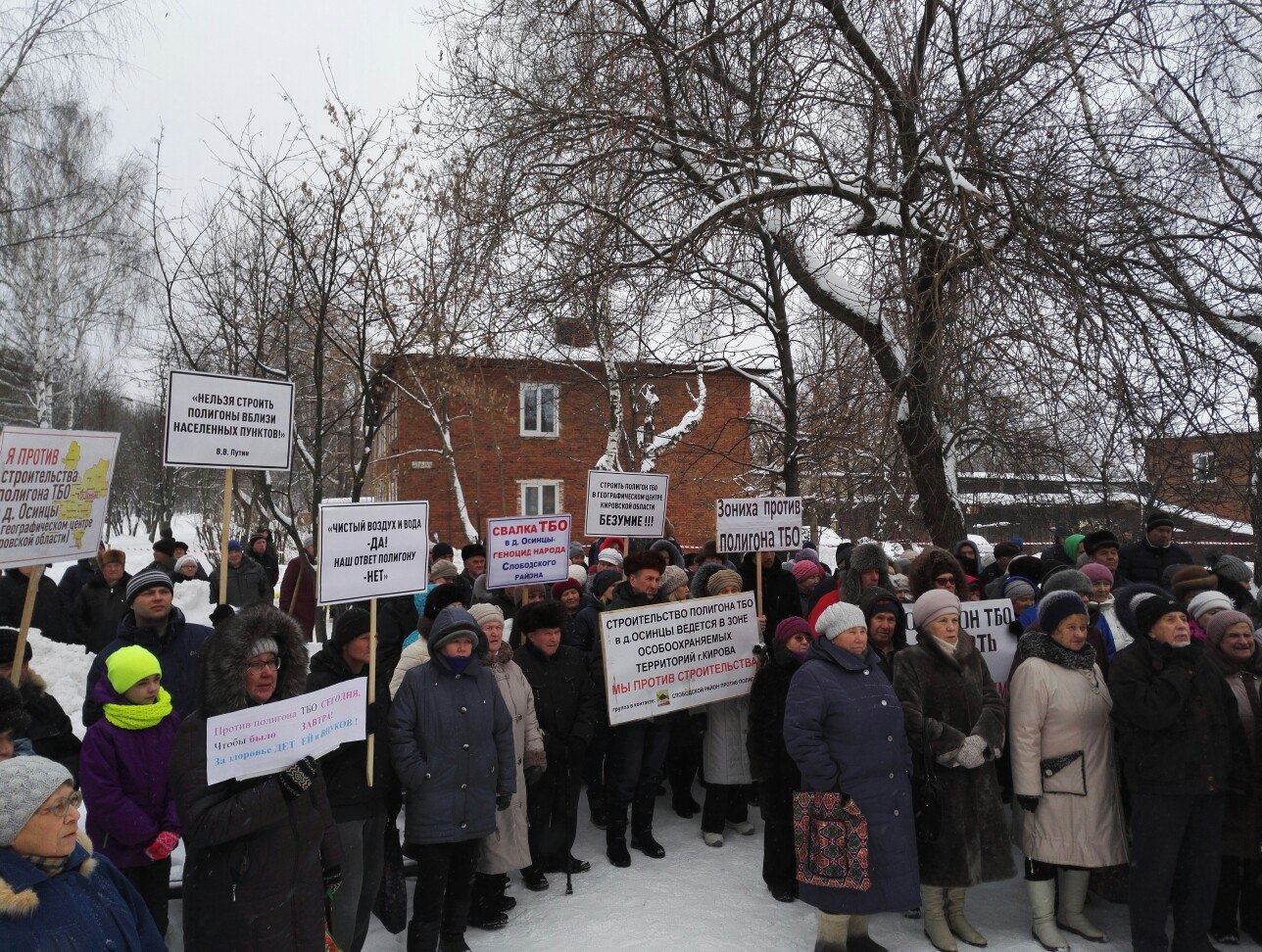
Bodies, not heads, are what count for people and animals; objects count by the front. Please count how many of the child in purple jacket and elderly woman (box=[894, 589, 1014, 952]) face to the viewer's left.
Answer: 0

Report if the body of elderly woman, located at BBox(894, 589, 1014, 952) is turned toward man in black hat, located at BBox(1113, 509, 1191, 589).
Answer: no

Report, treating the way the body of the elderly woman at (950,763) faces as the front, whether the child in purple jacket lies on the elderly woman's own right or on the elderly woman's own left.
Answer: on the elderly woman's own right

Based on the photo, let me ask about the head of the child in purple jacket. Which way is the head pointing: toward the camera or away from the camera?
toward the camera

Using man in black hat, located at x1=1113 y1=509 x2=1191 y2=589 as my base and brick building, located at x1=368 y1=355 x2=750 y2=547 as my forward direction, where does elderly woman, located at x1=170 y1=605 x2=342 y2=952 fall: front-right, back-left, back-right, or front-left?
back-left

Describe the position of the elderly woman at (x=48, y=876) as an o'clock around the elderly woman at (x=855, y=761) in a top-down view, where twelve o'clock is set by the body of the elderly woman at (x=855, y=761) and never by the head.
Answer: the elderly woman at (x=48, y=876) is roughly at 3 o'clock from the elderly woman at (x=855, y=761).

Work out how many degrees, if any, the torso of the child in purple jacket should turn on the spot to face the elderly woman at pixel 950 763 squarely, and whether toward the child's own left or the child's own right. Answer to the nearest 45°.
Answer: approximately 45° to the child's own left

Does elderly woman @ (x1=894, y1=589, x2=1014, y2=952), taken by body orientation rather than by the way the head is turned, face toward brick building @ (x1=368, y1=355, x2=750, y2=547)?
no

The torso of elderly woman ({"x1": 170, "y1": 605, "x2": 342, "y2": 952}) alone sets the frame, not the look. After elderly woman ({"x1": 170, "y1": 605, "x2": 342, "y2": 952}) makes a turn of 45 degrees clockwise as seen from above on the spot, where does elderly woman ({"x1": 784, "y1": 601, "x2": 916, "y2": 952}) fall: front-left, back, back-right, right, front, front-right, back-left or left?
left

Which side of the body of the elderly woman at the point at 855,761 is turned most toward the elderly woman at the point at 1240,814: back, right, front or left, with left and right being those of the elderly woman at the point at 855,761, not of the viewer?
left

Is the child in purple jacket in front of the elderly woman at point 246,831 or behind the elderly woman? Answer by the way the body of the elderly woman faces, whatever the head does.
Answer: behind

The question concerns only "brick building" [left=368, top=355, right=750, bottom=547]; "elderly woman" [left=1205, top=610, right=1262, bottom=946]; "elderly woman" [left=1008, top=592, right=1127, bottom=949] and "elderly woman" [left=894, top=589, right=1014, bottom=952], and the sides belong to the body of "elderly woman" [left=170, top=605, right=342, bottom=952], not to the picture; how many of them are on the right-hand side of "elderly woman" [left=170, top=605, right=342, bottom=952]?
0

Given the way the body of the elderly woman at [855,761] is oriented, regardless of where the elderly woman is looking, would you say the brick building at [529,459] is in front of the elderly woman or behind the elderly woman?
behind

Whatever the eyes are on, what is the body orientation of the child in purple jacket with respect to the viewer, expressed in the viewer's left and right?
facing the viewer and to the right of the viewer

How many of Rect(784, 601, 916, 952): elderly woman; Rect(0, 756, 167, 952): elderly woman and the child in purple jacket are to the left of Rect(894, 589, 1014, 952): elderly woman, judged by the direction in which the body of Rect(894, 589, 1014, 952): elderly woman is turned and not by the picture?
0

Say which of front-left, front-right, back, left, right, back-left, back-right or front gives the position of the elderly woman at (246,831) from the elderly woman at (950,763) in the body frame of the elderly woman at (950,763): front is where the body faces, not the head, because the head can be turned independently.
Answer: right

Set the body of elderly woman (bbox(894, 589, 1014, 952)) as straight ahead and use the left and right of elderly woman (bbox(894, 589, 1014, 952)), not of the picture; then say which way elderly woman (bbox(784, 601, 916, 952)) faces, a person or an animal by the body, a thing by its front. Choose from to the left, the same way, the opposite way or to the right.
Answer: the same way

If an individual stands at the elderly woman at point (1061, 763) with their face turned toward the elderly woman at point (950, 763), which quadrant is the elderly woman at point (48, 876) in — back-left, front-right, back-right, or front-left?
front-left
